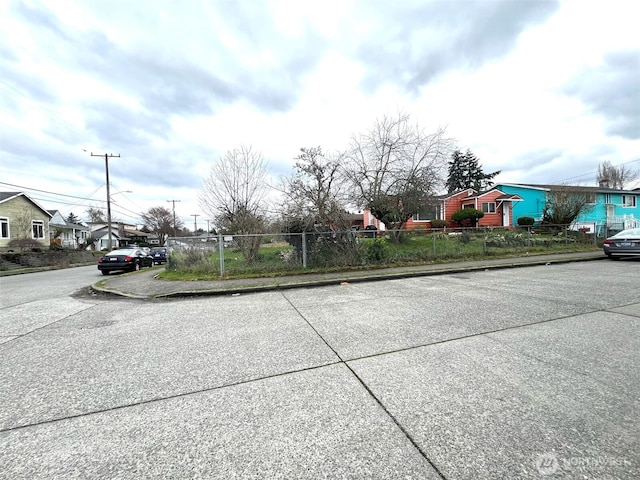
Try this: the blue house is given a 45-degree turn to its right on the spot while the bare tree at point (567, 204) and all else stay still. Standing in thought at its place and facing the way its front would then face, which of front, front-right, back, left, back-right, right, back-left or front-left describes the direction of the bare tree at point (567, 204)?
front

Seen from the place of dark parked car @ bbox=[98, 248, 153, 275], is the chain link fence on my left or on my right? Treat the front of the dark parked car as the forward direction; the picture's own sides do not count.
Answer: on my right

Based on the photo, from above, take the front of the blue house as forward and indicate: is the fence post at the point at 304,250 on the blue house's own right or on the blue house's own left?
on the blue house's own right

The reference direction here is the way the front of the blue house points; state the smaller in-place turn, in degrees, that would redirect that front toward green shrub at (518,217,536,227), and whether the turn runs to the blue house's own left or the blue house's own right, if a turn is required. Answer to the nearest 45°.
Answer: approximately 90° to the blue house's own right

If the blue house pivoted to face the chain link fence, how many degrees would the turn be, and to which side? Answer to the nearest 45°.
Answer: approximately 45° to its right

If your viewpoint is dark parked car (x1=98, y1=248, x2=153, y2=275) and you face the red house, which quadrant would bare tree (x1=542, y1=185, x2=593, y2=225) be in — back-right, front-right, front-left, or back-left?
front-right

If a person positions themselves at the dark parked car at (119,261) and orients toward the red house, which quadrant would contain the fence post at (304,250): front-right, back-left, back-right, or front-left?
front-right

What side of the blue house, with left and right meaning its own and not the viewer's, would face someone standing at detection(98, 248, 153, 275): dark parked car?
right

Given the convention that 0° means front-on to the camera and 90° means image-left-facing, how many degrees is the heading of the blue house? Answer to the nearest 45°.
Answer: approximately 315°

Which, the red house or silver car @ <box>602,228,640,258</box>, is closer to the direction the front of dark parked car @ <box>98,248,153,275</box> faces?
the red house
